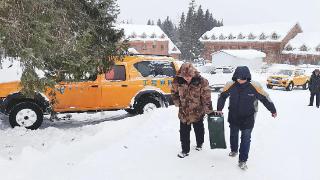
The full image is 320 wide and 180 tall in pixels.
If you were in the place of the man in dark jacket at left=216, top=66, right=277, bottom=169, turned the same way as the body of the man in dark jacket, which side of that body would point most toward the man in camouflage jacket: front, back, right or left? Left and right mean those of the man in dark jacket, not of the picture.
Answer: right

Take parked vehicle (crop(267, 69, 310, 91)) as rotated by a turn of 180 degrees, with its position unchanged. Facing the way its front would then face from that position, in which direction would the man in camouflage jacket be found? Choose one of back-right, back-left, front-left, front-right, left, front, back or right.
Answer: back-right

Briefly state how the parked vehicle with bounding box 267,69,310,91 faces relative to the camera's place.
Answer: facing the viewer and to the left of the viewer

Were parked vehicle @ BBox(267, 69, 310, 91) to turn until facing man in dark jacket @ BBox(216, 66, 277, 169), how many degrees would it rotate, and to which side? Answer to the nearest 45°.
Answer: approximately 45° to its left

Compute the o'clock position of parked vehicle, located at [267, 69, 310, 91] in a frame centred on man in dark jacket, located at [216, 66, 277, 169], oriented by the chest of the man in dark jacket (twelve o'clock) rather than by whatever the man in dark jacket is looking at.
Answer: The parked vehicle is roughly at 6 o'clock from the man in dark jacket.

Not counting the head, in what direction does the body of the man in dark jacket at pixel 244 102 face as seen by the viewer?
toward the camera
